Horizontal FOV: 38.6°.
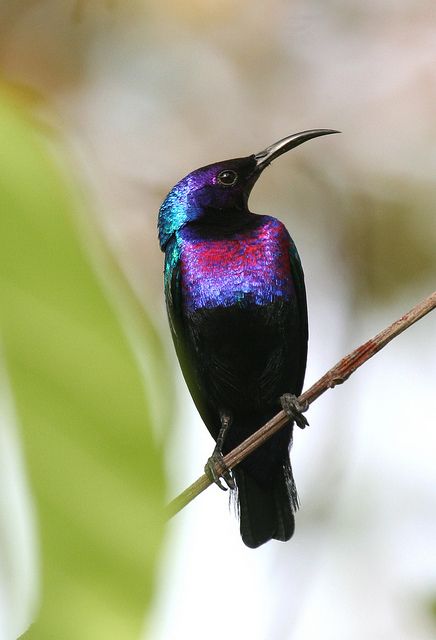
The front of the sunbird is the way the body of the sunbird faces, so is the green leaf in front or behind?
in front

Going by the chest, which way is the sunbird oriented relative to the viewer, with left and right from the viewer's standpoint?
facing the viewer
